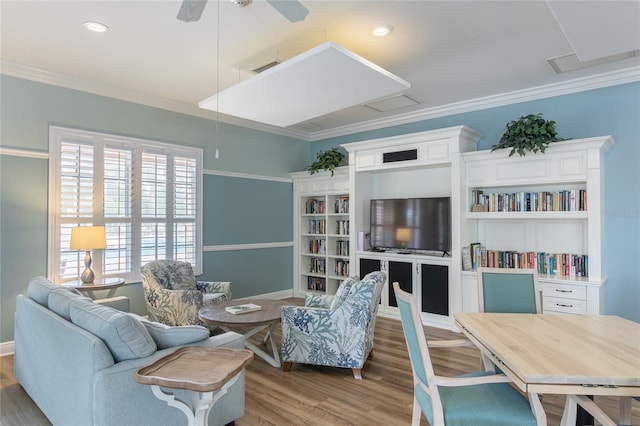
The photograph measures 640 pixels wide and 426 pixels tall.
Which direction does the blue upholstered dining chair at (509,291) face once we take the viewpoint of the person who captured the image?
facing the viewer

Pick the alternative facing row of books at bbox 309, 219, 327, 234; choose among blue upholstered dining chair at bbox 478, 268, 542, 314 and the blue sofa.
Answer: the blue sofa

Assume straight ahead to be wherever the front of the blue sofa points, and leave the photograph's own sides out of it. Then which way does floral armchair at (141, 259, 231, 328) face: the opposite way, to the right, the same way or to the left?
to the right

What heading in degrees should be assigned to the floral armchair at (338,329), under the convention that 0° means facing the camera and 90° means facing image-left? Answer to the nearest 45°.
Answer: approximately 90°

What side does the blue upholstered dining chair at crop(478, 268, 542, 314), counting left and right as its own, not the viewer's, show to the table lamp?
right

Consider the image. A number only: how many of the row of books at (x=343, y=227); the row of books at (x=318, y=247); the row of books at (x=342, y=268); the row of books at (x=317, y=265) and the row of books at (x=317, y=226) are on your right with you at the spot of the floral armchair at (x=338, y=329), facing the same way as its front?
5

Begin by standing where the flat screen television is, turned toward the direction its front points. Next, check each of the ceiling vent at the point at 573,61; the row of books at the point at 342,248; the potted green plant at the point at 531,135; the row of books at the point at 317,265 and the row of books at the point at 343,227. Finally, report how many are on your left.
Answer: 2

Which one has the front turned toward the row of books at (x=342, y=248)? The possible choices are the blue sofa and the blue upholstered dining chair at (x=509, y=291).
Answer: the blue sofa

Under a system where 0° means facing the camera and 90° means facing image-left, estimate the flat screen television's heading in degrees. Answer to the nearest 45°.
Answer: approximately 45°

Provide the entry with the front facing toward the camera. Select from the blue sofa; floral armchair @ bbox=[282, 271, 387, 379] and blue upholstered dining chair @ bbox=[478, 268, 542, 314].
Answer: the blue upholstered dining chair

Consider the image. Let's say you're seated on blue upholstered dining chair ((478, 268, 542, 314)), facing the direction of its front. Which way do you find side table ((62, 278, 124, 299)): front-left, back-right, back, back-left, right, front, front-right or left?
right

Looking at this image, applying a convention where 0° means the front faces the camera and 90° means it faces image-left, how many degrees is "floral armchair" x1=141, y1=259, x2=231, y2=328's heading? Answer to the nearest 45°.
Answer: approximately 315°

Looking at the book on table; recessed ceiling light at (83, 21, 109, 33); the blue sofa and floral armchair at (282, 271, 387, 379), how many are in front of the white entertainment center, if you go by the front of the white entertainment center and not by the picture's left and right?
4
